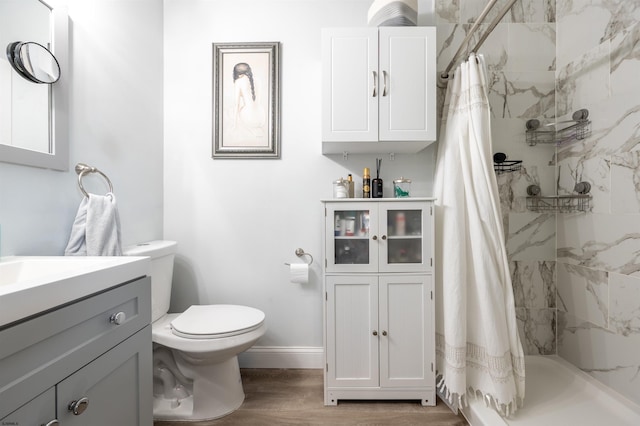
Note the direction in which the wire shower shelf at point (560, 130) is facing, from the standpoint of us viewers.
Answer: facing the viewer

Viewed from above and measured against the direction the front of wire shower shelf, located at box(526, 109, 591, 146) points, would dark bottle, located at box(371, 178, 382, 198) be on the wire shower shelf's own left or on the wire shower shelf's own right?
on the wire shower shelf's own right

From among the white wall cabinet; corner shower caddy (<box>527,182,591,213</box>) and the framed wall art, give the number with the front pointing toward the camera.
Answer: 3

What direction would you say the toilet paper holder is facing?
toward the camera

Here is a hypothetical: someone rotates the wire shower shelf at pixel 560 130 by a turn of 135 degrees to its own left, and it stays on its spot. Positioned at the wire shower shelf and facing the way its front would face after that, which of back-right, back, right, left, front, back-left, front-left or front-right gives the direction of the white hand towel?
back

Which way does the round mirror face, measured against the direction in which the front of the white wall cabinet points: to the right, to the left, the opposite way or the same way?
to the left

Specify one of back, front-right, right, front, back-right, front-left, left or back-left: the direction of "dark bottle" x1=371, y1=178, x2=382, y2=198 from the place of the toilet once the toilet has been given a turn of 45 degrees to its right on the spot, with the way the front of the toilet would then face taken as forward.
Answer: front-left

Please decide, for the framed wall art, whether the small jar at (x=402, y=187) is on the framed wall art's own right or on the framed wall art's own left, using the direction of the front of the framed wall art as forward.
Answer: on the framed wall art's own left

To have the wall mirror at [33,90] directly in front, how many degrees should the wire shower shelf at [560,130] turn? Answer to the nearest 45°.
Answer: approximately 45° to its right

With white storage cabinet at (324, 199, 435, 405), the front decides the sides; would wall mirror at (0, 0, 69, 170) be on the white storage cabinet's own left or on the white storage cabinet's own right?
on the white storage cabinet's own right

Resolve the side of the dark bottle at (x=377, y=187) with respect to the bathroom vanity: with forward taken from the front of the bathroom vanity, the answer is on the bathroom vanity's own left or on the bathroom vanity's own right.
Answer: on the bathroom vanity's own left

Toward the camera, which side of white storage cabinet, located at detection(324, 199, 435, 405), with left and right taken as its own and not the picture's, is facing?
front
